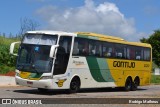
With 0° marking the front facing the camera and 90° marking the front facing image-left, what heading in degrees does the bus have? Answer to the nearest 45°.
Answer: approximately 45°
